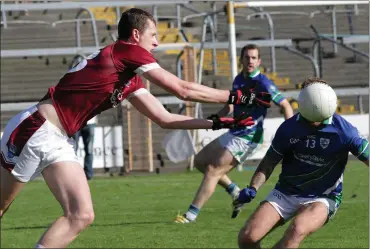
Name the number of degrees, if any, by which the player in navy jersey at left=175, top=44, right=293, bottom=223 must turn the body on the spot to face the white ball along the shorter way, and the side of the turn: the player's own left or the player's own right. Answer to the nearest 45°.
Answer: approximately 45° to the player's own left

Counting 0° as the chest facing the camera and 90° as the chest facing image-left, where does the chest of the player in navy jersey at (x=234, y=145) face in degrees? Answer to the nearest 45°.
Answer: approximately 45°

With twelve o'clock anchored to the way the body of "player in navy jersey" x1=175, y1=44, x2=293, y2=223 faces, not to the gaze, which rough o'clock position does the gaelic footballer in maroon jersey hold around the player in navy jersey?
The gaelic footballer in maroon jersey is roughly at 11 o'clock from the player in navy jersey.
